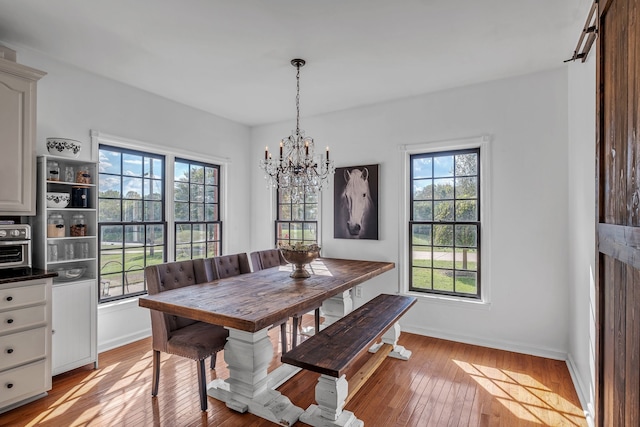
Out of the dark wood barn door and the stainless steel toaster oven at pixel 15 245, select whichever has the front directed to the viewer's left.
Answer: the dark wood barn door

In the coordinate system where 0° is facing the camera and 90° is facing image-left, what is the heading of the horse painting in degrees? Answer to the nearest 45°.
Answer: approximately 45°

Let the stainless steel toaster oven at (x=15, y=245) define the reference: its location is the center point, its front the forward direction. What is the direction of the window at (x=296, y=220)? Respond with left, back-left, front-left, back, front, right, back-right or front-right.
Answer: left

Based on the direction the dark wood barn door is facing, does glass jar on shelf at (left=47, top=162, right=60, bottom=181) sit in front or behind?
in front

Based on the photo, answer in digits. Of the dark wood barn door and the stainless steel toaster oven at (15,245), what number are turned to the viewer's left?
1

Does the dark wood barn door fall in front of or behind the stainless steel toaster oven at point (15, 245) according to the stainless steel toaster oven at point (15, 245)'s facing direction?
in front

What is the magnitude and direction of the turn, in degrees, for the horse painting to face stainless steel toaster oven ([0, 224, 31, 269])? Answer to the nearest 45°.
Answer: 0° — it already faces it

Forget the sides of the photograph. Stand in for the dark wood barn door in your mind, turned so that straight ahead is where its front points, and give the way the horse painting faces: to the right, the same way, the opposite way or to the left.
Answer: to the left

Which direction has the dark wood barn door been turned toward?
to the viewer's left

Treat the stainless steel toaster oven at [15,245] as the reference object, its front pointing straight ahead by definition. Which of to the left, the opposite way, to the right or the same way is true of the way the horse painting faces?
to the right

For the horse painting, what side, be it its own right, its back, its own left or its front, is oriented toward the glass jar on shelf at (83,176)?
front
